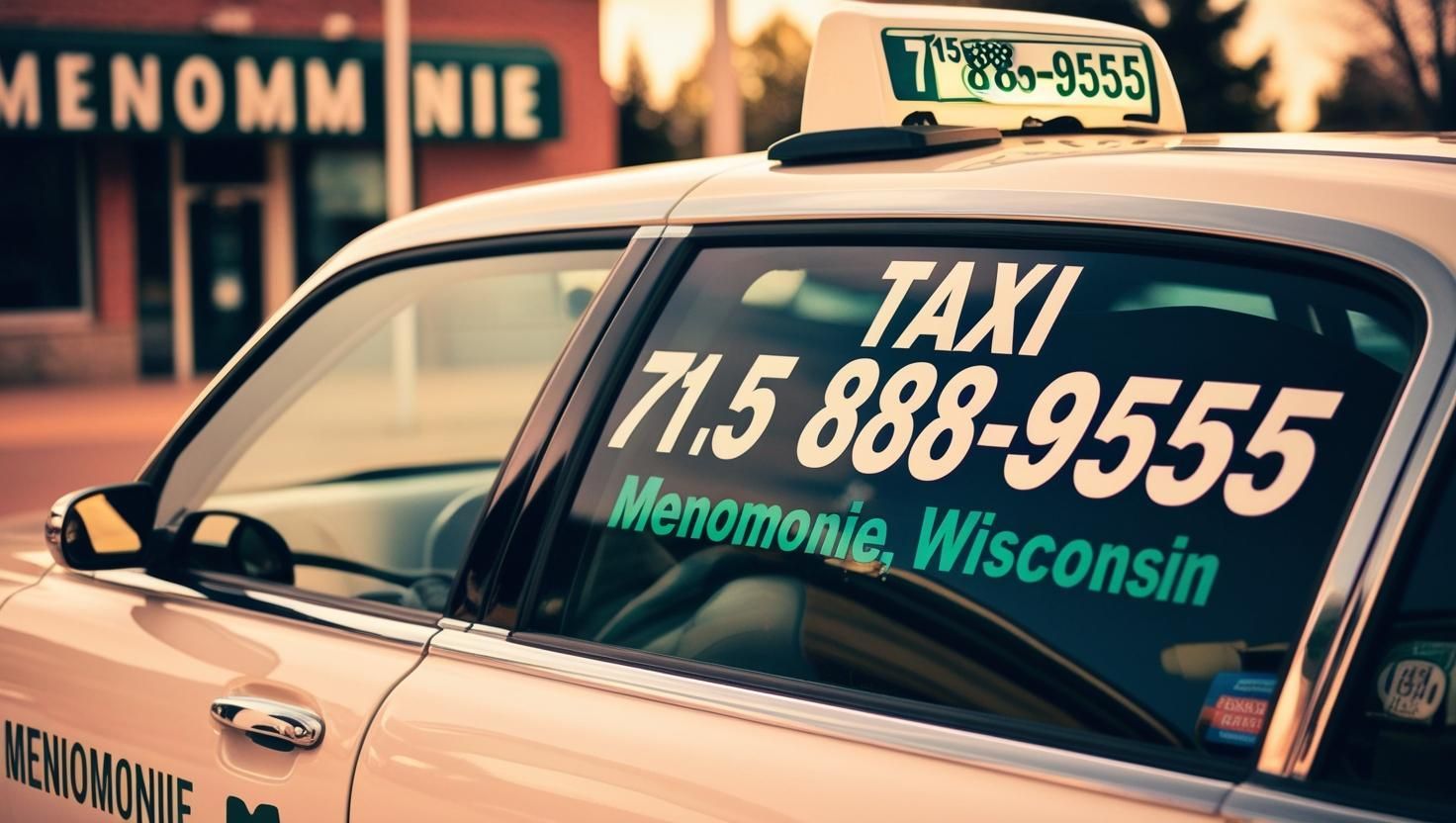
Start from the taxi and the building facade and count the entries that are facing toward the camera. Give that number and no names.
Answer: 1

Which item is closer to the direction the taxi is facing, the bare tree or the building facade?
the building facade

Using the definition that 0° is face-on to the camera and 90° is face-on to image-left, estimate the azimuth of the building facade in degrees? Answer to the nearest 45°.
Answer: approximately 0°

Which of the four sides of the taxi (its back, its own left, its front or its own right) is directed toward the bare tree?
right

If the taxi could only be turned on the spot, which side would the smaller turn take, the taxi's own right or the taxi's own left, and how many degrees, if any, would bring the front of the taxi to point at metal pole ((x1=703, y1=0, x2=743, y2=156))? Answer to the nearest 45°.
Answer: approximately 45° to the taxi's own right

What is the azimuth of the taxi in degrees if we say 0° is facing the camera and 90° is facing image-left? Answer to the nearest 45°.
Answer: approximately 135°
